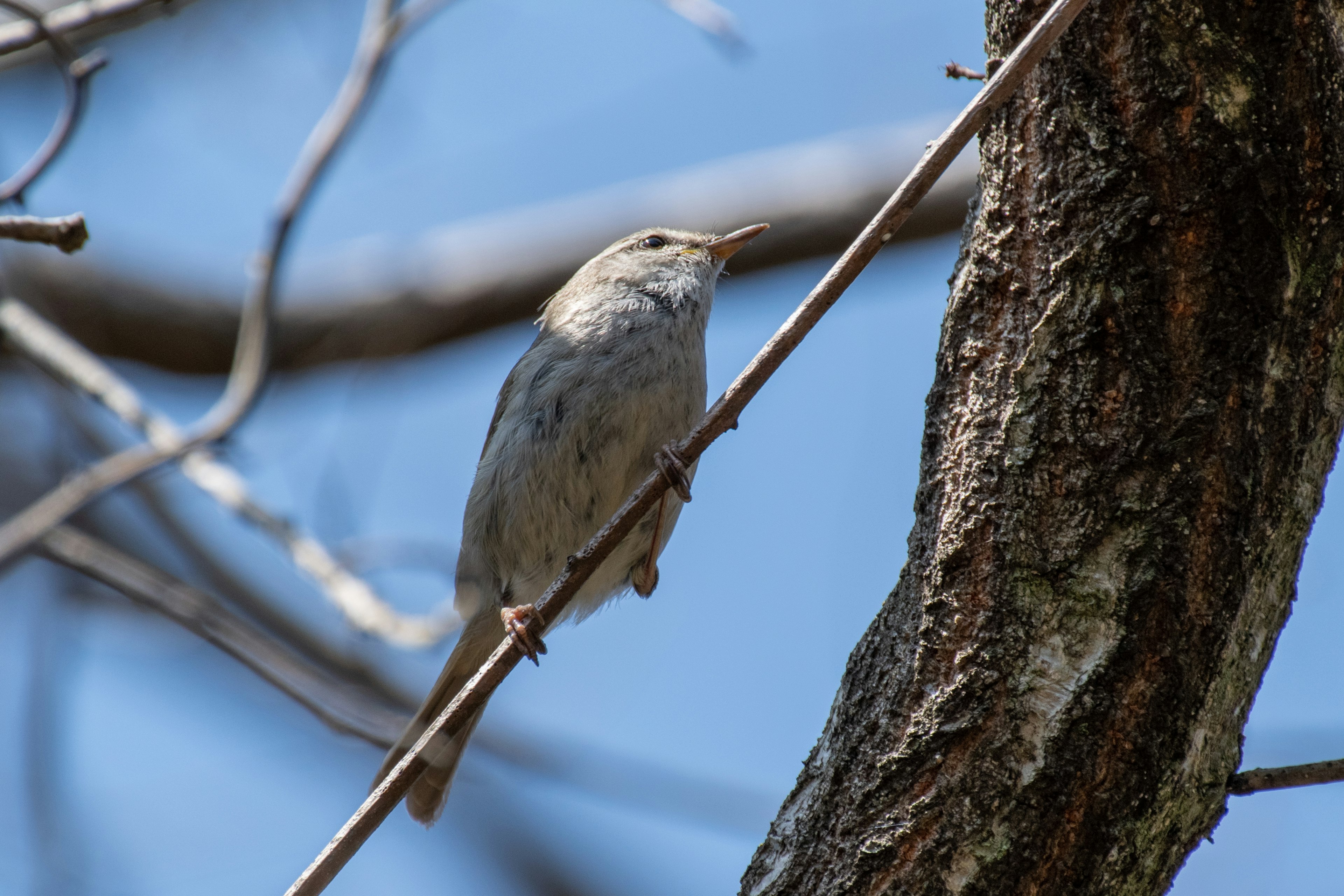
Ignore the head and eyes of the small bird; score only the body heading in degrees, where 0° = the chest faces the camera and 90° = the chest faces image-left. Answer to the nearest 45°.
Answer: approximately 315°

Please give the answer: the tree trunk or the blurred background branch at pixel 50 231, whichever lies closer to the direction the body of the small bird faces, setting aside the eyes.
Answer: the tree trunk

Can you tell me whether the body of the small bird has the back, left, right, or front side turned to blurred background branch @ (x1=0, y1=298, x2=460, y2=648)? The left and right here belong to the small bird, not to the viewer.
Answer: back

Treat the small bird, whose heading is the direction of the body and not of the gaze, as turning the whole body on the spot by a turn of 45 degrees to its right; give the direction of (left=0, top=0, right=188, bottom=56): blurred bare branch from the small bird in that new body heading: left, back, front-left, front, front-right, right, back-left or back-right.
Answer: back-right

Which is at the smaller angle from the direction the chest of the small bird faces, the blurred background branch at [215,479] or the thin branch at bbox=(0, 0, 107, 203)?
the thin branch
